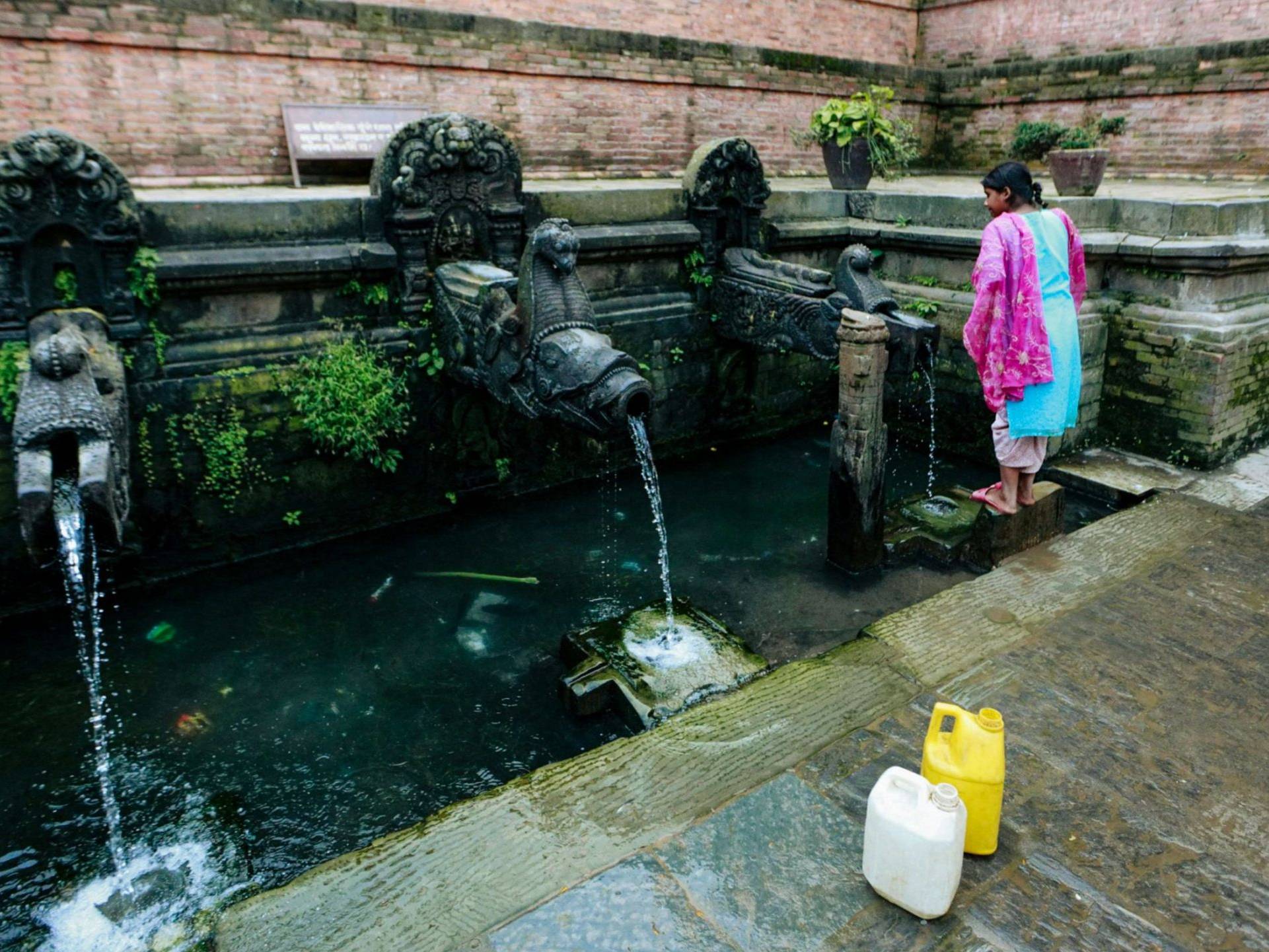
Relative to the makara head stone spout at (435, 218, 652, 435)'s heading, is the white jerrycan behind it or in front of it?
in front

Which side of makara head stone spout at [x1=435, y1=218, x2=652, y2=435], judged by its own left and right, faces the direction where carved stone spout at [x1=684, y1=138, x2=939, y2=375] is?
left

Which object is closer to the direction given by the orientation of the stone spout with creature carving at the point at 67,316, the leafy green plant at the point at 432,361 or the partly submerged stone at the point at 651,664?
the partly submerged stone

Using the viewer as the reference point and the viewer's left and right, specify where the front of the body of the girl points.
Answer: facing away from the viewer and to the left of the viewer

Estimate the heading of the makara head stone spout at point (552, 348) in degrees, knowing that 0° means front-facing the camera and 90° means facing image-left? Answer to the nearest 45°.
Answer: approximately 315°

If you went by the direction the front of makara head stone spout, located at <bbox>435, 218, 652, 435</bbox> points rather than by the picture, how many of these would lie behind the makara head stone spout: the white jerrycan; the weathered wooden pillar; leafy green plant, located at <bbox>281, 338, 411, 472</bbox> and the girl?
1

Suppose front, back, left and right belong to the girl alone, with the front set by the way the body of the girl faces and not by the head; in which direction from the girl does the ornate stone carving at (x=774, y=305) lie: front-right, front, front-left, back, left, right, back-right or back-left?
front

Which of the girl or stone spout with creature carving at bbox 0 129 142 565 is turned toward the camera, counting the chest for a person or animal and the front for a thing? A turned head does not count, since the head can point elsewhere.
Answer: the stone spout with creature carving

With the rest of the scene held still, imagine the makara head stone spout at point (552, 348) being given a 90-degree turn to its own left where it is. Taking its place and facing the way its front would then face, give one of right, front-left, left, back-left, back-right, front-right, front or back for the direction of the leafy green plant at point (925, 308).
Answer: front

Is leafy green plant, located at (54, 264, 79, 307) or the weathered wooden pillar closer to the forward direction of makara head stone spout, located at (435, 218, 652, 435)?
the weathered wooden pillar

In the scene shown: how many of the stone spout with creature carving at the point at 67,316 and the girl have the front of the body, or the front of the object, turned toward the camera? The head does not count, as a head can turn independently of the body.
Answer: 1

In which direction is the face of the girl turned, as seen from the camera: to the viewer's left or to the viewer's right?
to the viewer's left

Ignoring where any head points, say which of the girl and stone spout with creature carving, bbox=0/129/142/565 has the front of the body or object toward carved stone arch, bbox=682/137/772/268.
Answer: the girl

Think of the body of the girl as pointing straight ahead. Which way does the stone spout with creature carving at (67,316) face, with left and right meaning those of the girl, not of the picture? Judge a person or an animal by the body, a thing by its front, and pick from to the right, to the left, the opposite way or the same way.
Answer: the opposite way

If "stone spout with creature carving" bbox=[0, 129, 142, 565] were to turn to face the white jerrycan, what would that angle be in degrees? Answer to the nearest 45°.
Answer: approximately 45° to its left

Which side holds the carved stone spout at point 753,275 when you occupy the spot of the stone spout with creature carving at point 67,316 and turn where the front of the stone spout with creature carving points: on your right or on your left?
on your left

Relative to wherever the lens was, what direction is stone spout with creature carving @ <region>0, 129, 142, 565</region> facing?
facing the viewer
